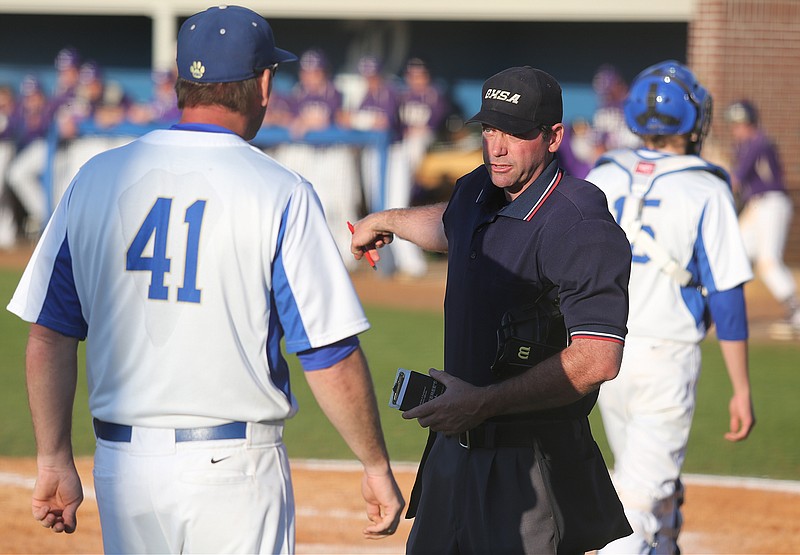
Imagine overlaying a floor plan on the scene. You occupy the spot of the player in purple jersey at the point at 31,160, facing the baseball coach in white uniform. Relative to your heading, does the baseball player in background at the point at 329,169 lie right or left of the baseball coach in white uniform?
left

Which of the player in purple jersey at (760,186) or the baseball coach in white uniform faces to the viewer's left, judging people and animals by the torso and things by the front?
the player in purple jersey

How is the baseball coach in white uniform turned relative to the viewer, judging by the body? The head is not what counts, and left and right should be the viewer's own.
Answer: facing away from the viewer and to the right of the viewer

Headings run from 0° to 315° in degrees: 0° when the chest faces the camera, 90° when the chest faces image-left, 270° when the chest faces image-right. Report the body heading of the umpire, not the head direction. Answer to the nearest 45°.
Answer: approximately 45°

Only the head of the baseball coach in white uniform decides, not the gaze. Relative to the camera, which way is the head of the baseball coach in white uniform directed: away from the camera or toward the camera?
away from the camera

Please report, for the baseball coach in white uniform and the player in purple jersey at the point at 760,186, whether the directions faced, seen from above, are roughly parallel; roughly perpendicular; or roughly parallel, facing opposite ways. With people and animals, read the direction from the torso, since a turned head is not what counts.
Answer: roughly perpendicular

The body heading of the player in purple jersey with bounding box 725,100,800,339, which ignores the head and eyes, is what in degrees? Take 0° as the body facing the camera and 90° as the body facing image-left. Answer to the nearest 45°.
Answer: approximately 90°

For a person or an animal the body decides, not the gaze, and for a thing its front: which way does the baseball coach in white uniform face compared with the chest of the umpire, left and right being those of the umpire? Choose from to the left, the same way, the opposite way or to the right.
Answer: the opposite way
